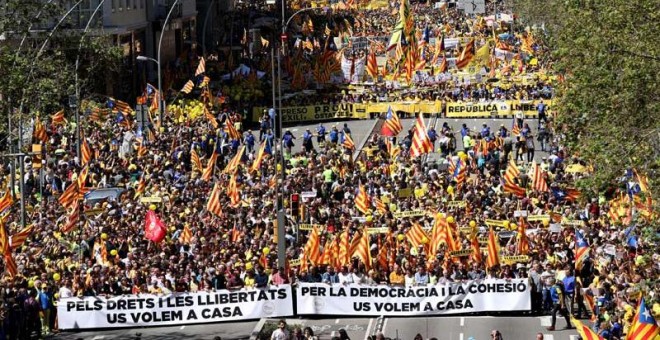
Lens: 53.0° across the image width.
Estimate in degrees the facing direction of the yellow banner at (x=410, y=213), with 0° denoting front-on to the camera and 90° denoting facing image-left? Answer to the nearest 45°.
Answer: approximately 0°

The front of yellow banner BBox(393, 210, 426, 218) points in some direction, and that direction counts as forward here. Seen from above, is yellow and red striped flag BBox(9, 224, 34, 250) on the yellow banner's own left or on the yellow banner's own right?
on the yellow banner's own right

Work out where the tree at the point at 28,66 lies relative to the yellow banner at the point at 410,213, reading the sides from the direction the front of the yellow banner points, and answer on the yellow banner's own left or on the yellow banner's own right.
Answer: on the yellow banner's own right

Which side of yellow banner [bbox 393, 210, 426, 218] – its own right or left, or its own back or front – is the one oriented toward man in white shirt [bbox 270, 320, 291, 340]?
front

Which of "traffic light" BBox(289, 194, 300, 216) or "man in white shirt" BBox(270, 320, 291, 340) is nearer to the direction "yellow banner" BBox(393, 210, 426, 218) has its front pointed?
the man in white shirt
